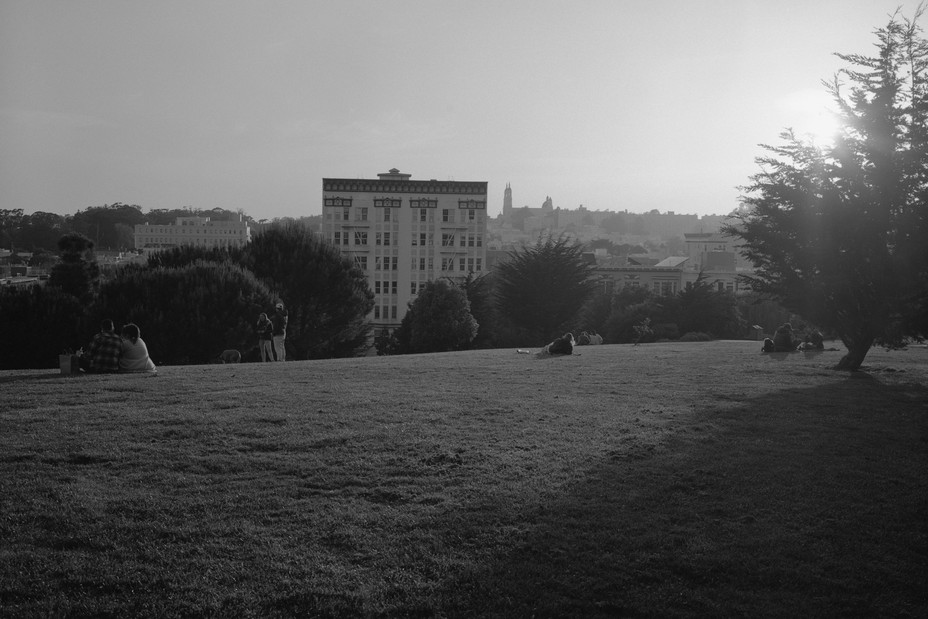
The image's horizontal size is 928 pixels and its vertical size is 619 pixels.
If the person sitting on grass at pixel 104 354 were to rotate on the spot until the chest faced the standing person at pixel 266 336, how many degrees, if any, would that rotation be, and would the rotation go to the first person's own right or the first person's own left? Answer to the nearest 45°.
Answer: approximately 45° to the first person's own right

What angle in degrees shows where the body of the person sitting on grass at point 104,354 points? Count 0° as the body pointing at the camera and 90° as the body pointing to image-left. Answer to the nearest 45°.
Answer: approximately 180°

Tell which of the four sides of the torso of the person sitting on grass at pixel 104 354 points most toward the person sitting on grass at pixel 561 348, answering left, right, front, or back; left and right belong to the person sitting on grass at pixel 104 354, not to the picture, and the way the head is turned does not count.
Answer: right

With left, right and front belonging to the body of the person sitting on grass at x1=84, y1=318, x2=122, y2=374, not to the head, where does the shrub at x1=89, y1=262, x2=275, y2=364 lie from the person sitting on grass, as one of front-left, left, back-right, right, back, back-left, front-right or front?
front

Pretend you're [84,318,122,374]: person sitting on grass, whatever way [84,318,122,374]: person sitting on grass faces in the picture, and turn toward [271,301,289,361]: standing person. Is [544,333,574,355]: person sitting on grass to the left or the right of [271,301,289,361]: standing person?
right

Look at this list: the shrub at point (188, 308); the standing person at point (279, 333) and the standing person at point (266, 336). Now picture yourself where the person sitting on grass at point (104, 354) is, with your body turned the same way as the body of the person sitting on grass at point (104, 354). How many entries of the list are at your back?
0

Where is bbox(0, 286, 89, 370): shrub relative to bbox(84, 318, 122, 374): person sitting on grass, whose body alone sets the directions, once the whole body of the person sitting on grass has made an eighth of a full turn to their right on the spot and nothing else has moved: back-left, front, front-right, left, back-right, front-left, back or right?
front-left

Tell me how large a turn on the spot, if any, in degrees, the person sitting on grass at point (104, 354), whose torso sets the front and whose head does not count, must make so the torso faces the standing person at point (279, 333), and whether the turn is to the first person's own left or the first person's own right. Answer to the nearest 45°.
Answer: approximately 45° to the first person's own right

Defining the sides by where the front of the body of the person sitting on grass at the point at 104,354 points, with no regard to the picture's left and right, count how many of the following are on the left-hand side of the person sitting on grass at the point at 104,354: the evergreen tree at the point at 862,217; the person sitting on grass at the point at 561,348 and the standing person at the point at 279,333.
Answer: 0
